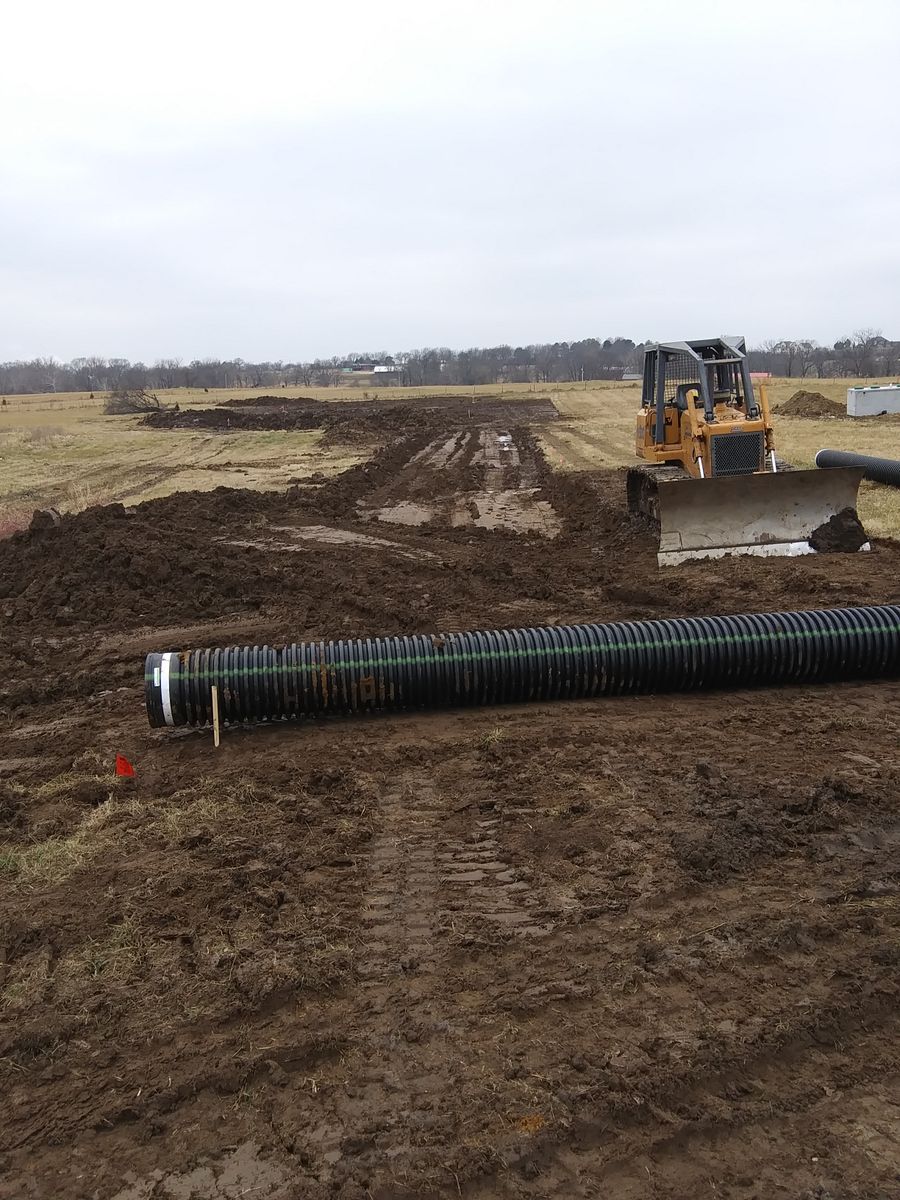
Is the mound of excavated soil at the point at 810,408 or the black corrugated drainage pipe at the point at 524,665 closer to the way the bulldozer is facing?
the black corrugated drainage pipe

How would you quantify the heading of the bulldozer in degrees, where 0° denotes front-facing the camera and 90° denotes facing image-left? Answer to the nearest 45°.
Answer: approximately 315°

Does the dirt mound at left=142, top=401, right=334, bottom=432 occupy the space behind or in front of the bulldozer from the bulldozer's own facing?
behind

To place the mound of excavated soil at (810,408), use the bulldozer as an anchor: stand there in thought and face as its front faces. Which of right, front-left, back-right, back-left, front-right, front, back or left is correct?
back-left

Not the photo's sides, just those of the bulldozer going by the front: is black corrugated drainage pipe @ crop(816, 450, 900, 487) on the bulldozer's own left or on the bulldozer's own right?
on the bulldozer's own left
